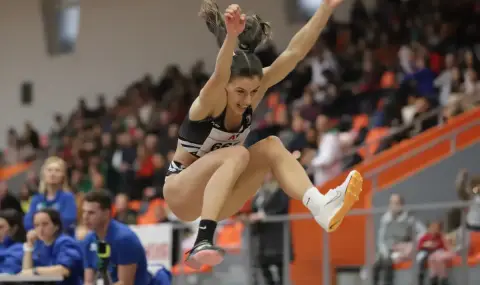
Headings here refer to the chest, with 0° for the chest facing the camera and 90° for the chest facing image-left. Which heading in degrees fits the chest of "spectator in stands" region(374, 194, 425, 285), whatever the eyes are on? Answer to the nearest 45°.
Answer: approximately 0°

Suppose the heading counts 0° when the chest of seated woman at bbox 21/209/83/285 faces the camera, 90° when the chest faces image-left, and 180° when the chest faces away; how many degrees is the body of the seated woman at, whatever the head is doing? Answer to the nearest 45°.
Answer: approximately 45°

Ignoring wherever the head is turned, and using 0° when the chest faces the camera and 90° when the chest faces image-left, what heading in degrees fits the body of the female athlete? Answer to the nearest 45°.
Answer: approximately 315°

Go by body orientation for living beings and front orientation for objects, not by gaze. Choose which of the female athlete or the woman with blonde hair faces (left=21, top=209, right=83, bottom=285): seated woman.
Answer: the woman with blonde hair

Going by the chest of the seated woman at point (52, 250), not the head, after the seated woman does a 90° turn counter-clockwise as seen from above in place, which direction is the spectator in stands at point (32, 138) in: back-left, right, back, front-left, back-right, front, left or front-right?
back-left

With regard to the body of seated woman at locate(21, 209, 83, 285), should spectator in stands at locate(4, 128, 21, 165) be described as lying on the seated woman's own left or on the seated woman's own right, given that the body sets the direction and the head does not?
on the seated woman's own right

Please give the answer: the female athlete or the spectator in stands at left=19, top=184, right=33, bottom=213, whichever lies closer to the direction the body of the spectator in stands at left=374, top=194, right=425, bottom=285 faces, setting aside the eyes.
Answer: the female athlete

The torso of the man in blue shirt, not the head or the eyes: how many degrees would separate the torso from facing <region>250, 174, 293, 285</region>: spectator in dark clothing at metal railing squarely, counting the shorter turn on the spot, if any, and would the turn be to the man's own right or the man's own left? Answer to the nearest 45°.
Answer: approximately 180°

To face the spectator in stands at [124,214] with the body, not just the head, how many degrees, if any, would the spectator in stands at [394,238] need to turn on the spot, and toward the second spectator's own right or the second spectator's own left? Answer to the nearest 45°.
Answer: approximately 135° to the second spectator's own right

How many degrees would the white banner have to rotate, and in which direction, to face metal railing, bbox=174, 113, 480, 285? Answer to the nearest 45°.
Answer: approximately 45° to its left
